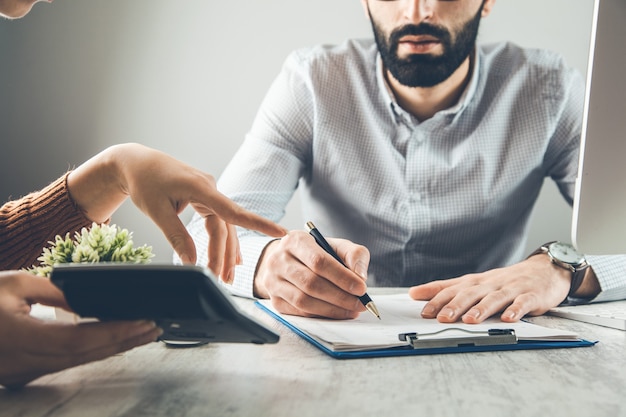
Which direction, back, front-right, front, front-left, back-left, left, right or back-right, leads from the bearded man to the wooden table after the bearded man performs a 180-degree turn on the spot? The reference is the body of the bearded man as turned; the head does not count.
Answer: back

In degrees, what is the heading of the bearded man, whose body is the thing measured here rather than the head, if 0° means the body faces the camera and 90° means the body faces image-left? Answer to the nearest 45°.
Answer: approximately 0°

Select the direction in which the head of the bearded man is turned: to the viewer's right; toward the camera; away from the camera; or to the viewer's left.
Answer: toward the camera

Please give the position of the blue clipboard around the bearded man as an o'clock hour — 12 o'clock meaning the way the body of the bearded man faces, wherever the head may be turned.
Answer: The blue clipboard is roughly at 12 o'clock from the bearded man.
